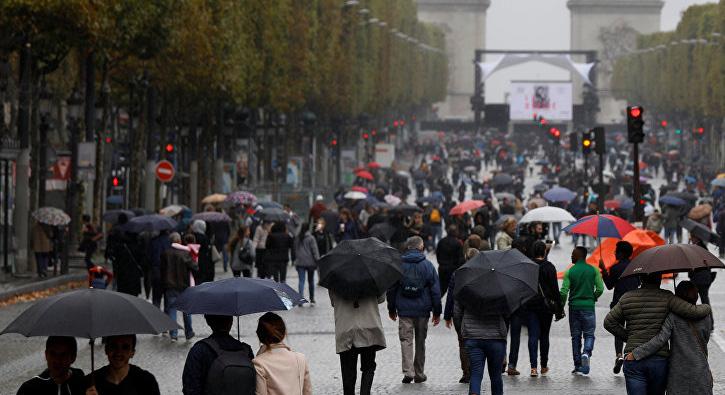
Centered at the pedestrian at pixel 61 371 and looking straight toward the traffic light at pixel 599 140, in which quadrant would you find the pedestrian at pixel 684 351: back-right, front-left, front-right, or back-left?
front-right

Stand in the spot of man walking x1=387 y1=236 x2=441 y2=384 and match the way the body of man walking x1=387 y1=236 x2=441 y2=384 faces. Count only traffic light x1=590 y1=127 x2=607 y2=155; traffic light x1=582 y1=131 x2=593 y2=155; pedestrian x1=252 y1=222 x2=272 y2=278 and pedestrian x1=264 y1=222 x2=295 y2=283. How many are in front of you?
4

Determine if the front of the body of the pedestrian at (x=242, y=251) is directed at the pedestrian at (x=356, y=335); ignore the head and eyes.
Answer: no

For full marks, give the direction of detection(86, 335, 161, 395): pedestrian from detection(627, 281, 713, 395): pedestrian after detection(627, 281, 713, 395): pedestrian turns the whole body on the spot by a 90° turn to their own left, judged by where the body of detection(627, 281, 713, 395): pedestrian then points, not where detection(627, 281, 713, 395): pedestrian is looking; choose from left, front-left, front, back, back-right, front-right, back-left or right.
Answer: front-left

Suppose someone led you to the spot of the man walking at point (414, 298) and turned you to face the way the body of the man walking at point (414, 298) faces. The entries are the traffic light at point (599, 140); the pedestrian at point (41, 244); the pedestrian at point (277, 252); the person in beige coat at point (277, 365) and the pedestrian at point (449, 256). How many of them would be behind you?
1

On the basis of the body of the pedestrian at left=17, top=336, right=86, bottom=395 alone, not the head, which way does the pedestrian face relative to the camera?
toward the camera

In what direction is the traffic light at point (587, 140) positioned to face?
toward the camera

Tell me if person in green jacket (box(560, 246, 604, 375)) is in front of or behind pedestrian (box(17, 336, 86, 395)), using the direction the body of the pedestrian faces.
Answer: behind

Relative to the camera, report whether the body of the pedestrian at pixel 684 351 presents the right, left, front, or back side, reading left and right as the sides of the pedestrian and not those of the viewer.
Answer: back

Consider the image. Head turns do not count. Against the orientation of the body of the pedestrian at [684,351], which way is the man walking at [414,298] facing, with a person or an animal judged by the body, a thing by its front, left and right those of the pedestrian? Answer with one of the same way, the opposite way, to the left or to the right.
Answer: the same way

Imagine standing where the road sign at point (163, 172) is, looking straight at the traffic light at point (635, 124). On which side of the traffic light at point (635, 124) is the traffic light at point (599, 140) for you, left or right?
left

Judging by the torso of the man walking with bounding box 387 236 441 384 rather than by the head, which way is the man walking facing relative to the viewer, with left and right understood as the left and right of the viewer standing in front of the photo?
facing away from the viewer

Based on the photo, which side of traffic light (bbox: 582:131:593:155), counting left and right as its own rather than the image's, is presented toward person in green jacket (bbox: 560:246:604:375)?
front
